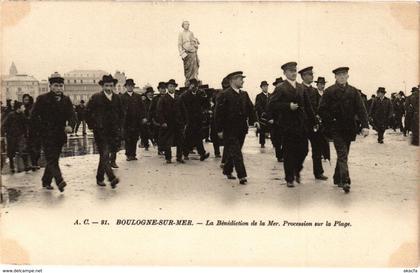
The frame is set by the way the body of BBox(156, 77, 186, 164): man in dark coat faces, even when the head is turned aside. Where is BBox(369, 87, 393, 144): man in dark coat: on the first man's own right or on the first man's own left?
on the first man's own left

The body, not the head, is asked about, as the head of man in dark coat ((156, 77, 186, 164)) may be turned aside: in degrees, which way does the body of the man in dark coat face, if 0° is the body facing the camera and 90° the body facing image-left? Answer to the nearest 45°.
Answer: approximately 0°
